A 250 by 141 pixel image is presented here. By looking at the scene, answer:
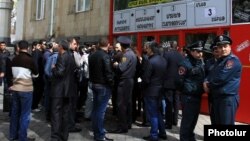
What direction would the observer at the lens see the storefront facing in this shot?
facing the viewer and to the left of the viewer

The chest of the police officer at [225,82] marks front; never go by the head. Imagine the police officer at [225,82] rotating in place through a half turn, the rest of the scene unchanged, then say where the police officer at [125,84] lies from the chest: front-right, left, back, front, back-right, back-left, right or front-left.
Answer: back-left

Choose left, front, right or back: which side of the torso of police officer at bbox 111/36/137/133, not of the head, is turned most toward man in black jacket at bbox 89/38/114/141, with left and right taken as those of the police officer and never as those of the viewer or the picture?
left

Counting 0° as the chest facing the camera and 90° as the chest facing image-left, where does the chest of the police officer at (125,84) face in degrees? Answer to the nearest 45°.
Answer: approximately 135°

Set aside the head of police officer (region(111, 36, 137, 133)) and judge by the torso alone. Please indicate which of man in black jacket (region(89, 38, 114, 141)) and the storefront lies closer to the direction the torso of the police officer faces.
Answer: the man in black jacket

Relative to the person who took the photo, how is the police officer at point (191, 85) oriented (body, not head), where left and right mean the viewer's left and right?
facing the viewer and to the right of the viewer

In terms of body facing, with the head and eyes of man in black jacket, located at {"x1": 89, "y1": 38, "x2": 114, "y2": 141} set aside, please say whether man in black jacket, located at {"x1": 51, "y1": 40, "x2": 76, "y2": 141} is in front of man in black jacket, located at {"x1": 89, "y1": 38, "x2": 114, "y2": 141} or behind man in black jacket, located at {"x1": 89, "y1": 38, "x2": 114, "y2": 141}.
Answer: behind

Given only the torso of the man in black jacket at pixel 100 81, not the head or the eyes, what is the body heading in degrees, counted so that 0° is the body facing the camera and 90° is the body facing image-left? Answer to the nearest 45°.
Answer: approximately 225°

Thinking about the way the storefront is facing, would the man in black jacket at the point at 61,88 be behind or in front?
in front

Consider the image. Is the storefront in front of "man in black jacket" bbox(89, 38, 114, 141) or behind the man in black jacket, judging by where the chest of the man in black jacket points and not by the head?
in front
